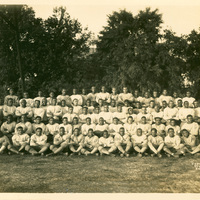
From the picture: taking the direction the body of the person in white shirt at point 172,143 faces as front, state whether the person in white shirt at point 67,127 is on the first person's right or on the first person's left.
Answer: on the first person's right

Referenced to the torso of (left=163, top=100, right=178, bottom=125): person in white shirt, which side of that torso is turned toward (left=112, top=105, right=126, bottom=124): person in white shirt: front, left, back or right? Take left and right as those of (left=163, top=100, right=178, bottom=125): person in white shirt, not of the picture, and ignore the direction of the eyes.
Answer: right

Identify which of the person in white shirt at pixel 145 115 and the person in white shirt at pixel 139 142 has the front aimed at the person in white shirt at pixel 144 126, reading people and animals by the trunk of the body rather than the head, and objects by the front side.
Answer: the person in white shirt at pixel 145 115

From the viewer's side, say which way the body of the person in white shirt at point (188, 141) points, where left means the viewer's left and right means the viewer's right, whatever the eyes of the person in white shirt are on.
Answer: facing the viewer and to the left of the viewer

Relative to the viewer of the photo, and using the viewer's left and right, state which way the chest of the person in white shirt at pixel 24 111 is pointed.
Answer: facing the viewer

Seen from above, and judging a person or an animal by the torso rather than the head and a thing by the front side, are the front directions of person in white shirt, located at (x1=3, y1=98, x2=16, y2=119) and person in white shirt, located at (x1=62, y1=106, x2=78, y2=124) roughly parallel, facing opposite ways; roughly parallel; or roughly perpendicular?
roughly parallel

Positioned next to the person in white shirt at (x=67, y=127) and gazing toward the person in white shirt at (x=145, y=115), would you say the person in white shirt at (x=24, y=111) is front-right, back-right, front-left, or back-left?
back-left

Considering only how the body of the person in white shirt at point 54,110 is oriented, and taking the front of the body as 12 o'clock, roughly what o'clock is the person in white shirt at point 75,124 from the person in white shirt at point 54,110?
the person in white shirt at point 75,124 is roughly at 11 o'clock from the person in white shirt at point 54,110.

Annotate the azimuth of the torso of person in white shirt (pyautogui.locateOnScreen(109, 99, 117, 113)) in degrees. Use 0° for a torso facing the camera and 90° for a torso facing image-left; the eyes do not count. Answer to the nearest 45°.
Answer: approximately 0°

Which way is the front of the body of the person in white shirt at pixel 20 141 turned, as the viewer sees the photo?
toward the camera

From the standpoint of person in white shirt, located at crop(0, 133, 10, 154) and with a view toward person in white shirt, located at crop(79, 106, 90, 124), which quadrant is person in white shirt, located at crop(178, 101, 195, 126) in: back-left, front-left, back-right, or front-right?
front-right

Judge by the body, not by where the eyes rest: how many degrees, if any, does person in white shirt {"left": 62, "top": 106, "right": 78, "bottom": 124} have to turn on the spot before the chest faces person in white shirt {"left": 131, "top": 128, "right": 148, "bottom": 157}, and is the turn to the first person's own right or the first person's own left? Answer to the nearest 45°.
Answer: approximately 45° to the first person's own left

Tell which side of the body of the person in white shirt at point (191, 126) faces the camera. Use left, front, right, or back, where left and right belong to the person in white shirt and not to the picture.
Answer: front

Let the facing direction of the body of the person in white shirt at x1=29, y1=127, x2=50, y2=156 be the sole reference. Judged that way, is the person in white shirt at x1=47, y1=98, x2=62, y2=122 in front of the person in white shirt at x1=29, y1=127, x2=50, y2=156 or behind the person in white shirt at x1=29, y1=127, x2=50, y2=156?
behind

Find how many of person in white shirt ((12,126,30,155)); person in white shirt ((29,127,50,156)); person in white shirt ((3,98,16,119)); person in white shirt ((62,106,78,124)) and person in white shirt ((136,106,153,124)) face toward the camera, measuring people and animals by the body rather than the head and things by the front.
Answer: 5

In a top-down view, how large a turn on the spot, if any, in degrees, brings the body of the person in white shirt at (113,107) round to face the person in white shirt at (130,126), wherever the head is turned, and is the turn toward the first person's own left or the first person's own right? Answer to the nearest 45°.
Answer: approximately 45° to the first person's own left
